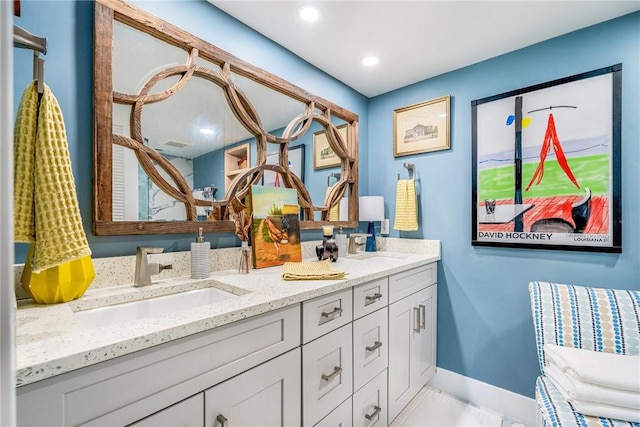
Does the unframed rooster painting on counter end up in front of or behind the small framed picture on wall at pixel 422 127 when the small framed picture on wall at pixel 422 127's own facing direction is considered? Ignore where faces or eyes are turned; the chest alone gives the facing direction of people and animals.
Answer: in front

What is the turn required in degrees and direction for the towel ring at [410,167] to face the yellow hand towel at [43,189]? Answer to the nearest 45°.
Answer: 0° — it already faces it

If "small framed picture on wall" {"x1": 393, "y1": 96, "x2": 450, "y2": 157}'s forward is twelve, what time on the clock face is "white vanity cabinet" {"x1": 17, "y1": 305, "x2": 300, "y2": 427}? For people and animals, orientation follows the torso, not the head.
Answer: The white vanity cabinet is roughly at 11 o'clock from the small framed picture on wall.

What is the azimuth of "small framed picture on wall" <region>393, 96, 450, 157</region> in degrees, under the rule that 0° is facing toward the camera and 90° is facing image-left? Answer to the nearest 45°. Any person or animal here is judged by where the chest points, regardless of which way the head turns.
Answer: approximately 45°

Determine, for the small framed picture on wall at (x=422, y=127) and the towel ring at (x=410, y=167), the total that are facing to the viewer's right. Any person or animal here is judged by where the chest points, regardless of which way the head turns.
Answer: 0

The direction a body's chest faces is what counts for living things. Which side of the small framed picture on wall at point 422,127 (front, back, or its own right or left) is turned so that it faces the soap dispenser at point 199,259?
front

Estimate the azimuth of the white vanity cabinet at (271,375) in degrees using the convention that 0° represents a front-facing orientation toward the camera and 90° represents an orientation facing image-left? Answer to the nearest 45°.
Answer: approximately 315°

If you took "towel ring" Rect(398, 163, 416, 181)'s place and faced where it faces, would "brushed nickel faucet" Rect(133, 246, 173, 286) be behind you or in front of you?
in front

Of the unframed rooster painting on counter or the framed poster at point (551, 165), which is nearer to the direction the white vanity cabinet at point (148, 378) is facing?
the framed poster

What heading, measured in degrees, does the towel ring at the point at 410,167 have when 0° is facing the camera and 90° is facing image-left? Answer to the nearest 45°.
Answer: approximately 45°

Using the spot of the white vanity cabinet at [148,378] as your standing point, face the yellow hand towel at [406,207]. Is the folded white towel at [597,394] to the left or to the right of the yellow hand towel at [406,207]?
right

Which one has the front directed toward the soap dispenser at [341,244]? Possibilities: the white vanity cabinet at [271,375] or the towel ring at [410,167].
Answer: the towel ring

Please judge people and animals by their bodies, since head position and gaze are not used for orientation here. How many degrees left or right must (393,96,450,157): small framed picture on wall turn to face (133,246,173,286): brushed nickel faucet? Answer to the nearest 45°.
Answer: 0° — it already faces it
